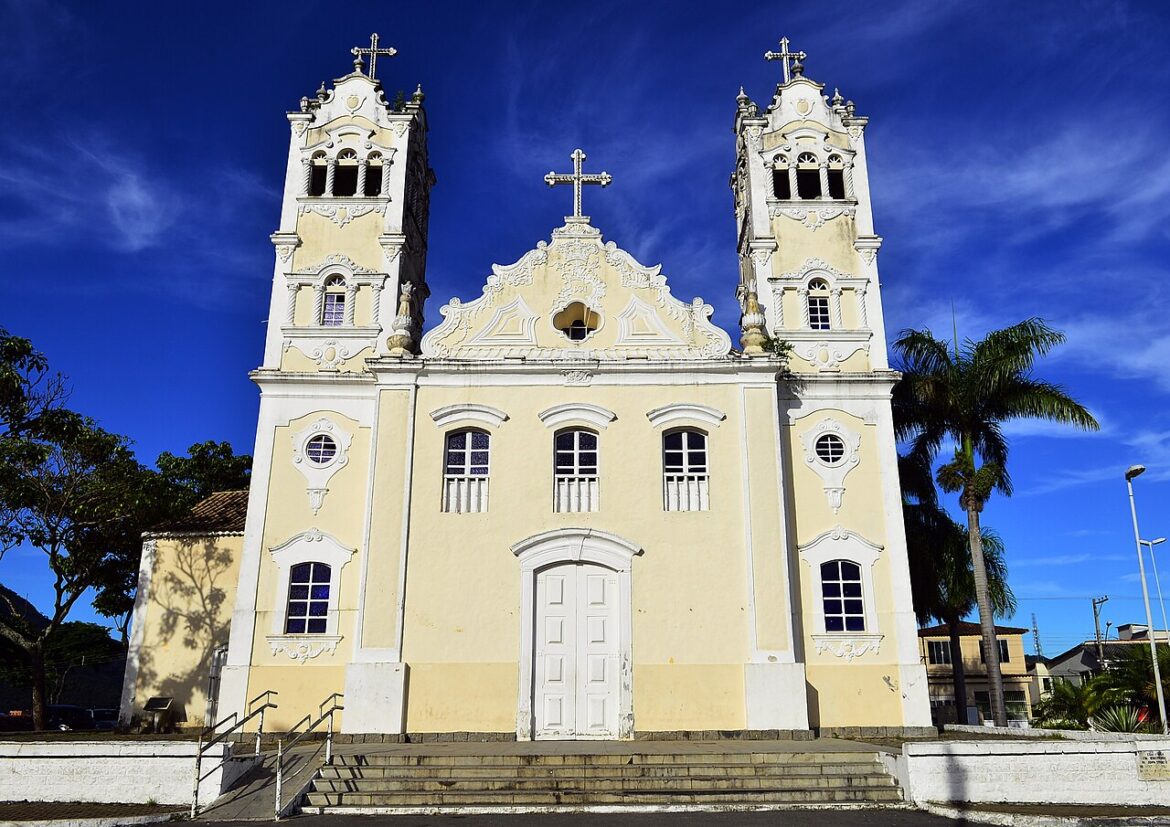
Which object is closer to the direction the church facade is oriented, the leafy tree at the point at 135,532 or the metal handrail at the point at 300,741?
the metal handrail

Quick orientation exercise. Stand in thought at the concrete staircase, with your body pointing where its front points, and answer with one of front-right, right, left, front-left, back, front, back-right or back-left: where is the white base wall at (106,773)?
right

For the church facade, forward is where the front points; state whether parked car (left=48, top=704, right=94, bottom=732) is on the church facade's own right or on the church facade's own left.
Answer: on the church facade's own right

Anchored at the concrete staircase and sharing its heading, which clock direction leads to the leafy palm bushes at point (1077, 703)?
The leafy palm bushes is roughly at 8 o'clock from the concrete staircase.

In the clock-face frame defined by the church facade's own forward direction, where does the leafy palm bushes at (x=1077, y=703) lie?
The leafy palm bushes is roughly at 9 o'clock from the church facade.

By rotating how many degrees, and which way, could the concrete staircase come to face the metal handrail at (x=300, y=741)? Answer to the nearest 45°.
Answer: approximately 90° to its right

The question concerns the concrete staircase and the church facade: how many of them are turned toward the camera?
2

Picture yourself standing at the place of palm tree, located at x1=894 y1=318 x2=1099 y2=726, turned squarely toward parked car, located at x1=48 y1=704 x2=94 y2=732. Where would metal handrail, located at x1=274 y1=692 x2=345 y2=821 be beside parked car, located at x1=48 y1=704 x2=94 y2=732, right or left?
left

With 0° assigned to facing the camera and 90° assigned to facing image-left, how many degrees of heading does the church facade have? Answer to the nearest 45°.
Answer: approximately 0°

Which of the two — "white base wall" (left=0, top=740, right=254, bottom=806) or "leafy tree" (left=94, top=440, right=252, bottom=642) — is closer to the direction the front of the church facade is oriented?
the white base wall

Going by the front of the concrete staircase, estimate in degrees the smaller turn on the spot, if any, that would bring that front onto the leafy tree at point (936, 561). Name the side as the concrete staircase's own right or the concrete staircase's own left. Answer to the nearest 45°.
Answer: approximately 135° to the concrete staircase's own left

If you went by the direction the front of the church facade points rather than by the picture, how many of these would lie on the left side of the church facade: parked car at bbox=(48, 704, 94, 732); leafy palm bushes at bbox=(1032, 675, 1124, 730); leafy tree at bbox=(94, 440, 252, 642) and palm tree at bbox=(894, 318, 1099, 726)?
2

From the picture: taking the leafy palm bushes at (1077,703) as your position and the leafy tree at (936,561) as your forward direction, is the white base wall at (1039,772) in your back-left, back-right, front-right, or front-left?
back-left

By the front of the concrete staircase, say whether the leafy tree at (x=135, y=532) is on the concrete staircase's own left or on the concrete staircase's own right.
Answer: on the concrete staircase's own right

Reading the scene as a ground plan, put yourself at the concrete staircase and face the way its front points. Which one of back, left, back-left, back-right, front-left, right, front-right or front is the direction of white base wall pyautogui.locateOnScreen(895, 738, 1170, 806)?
left
